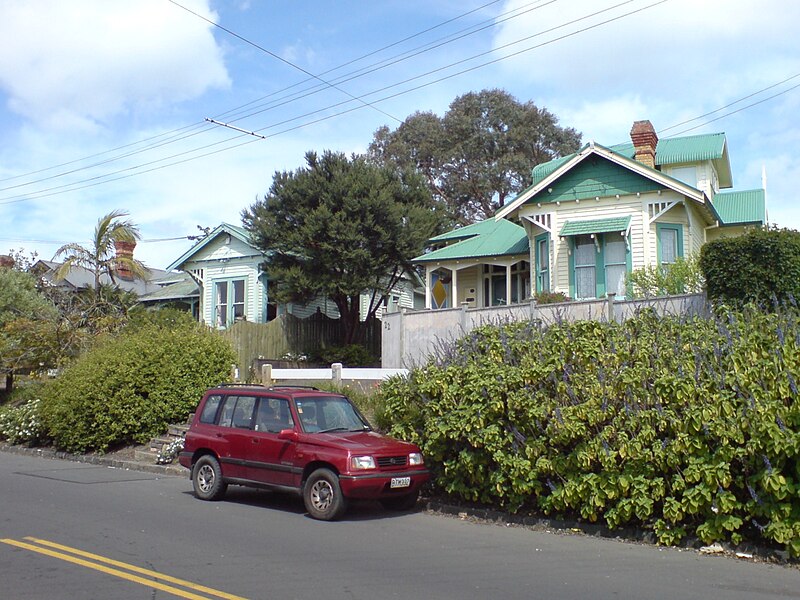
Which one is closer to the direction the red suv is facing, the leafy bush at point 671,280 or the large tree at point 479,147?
the leafy bush

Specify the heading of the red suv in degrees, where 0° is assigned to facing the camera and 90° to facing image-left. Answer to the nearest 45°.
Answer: approximately 315°

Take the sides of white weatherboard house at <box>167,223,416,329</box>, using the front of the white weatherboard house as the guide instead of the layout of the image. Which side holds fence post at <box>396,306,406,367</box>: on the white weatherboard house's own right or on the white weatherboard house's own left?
on the white weatherboard house's own left

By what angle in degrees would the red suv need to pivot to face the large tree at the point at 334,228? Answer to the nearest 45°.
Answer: approximately 135° to its left

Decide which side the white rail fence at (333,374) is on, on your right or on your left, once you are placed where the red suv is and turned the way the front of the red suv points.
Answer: on your left

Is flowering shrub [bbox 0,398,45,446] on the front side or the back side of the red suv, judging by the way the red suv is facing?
on the back side

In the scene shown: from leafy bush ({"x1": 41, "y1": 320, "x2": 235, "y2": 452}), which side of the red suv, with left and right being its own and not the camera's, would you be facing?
back

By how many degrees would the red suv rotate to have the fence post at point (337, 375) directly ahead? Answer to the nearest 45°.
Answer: approximately 135° to its left

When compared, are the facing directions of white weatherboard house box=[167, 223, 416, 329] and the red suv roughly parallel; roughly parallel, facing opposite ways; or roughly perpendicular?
roughly perpendicular

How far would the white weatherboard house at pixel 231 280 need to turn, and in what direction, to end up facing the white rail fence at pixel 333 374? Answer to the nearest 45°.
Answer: approximately 45° to its left

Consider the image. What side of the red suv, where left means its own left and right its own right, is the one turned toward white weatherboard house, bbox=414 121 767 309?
left

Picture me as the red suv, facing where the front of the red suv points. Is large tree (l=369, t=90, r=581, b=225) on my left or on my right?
on my left

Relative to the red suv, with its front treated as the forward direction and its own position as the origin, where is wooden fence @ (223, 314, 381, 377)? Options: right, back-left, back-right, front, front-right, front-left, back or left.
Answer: back-left

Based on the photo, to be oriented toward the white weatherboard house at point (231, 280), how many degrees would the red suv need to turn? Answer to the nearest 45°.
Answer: approximately 135° to its left

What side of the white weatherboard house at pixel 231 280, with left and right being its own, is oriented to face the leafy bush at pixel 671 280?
left

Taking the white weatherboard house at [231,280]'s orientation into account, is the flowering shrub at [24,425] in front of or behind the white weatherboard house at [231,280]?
in front
